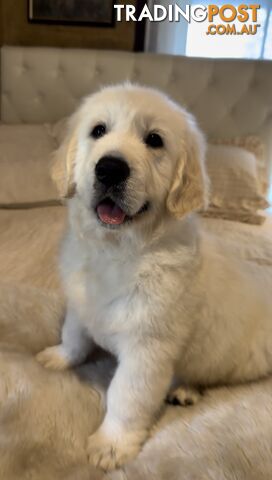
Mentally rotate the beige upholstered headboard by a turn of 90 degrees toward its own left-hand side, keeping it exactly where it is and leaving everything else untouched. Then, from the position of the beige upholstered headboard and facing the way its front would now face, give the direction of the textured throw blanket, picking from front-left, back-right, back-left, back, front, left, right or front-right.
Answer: right

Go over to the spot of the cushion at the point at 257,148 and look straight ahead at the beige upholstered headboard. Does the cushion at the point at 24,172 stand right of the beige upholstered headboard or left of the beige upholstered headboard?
left

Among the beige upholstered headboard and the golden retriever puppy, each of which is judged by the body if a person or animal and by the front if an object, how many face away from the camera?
0

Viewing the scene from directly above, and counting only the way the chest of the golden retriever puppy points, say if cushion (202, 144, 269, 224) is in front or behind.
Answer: behind

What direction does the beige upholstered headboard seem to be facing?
toward the camera

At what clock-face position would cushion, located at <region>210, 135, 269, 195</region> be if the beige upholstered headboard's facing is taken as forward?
The cushion is roughly at 10 o'clock from the beige upholstered headboard.
